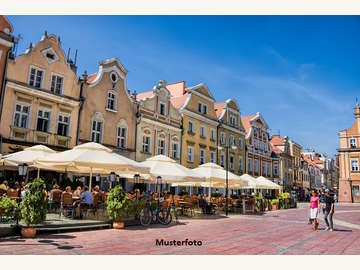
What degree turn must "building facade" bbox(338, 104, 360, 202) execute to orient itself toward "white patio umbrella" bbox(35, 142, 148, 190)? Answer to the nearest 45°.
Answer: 0° — it already faces it

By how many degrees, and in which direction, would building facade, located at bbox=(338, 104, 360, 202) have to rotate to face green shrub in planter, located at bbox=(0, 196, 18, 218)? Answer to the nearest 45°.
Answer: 0° — it already faces it

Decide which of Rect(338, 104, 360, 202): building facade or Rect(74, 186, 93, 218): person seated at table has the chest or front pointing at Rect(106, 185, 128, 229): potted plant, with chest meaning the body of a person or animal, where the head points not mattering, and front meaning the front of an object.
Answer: the building facade

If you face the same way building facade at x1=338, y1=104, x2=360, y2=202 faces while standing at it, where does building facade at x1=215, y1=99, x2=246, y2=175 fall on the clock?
building facade at x1=215, y1=99, x2=246, y2=175 is roughly at 1 o'clock from building facade at x1=338, y1=104, x2=360, y2=202.

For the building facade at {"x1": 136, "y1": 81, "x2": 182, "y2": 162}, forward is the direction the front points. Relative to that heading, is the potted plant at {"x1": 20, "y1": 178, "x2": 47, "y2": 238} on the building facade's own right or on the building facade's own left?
on the building facade's own right

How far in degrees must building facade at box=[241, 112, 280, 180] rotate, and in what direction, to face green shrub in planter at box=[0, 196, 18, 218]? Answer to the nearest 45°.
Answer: approximately 45° to its right

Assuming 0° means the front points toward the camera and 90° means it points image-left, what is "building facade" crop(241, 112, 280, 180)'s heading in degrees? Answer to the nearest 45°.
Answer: approximately 315°

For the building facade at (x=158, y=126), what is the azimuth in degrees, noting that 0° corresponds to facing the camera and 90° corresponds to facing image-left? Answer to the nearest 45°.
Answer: approximately 315°

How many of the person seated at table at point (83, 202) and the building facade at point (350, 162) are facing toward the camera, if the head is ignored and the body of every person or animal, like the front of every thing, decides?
1
